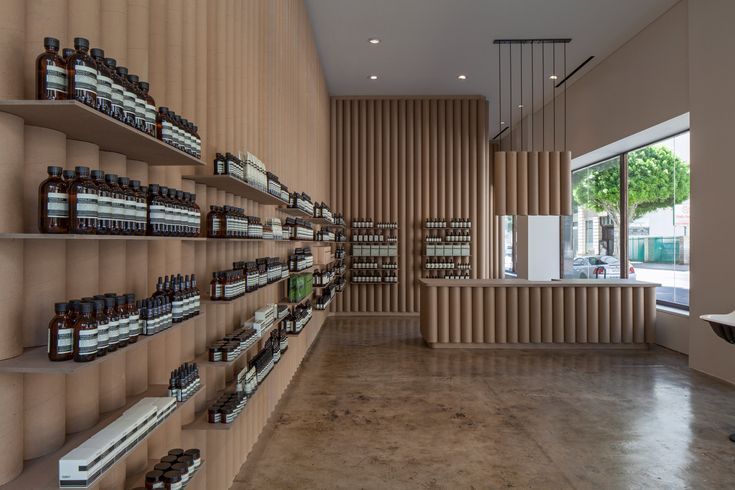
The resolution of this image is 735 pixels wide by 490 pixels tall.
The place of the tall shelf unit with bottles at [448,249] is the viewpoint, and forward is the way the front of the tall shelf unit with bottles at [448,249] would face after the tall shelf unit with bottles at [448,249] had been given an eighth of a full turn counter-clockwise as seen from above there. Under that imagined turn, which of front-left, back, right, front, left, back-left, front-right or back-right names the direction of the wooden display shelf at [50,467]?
front-right

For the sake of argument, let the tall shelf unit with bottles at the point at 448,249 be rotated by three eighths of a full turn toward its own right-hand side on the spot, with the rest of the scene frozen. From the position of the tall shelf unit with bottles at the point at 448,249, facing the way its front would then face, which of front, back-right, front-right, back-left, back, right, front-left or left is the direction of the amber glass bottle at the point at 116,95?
back-left

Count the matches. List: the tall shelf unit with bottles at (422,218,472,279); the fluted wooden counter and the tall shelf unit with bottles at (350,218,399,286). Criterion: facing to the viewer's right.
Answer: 0

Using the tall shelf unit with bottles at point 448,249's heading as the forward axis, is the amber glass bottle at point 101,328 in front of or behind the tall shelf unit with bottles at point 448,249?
in front

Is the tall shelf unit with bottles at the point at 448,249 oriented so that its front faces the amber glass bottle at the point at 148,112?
yes

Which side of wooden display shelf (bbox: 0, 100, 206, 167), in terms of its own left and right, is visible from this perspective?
right

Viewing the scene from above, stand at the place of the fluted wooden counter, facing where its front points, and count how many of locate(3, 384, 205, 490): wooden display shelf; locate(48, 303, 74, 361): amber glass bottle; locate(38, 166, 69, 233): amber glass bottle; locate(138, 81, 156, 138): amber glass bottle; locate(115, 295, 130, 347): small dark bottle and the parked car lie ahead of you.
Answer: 5

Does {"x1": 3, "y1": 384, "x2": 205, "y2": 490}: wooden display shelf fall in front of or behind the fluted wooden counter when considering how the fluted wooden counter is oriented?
in front

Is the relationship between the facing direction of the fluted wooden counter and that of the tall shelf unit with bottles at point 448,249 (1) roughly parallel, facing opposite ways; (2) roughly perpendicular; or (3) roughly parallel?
roughly parallel

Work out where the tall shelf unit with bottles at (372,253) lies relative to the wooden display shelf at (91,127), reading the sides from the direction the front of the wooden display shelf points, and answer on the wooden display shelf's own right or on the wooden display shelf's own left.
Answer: on the wooden display shelf's own left

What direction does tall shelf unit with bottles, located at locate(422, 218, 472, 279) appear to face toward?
toward the camera

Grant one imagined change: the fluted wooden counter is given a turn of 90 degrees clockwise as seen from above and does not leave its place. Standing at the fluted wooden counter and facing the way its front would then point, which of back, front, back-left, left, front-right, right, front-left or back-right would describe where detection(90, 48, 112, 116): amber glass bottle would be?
left

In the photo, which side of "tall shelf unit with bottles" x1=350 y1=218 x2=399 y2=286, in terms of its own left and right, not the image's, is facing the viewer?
front

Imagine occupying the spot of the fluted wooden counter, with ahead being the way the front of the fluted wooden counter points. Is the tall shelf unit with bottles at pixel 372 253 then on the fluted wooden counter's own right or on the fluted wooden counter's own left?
on the fluted wooden counter's own right

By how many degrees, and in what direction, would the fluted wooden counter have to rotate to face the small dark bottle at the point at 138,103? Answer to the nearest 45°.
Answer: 0° — it already faces it

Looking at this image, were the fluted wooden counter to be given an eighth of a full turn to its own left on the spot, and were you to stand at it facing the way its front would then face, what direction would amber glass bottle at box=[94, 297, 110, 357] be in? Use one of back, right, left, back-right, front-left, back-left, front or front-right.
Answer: front-right

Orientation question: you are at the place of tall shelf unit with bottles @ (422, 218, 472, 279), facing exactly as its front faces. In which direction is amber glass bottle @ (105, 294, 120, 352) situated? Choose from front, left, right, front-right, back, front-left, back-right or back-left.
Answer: front

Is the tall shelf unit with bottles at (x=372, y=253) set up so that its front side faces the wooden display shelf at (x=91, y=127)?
yes

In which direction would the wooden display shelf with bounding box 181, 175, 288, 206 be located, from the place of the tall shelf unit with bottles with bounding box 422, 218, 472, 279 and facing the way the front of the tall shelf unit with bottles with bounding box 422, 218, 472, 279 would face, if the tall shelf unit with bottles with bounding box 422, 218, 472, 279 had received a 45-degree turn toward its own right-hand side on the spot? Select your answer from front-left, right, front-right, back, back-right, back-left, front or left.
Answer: front-left
